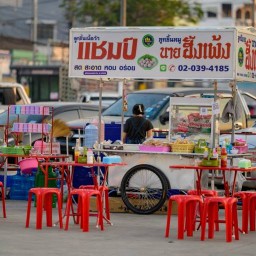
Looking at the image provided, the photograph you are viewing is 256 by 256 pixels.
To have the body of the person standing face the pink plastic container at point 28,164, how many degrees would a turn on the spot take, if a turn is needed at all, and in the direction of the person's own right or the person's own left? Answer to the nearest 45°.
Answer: approximately 90° to the person's own left

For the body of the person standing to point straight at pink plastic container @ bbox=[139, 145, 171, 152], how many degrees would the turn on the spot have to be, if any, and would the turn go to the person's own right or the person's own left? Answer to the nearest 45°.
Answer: approximately 180°

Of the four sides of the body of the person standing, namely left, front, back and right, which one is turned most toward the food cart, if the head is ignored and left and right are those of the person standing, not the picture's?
back

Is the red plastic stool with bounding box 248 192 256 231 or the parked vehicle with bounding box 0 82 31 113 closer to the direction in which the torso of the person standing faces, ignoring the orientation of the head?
the parked vehicle

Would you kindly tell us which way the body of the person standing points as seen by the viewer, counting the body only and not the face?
away from the camera

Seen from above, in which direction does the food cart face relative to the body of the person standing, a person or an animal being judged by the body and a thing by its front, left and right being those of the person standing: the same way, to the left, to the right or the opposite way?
the opposite way

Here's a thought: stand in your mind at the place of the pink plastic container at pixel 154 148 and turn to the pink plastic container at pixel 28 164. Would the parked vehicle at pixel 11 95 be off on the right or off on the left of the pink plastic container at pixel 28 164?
right

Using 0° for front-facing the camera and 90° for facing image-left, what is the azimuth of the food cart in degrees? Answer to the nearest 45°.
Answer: approximately 0°

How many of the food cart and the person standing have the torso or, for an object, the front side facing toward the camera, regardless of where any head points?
1
